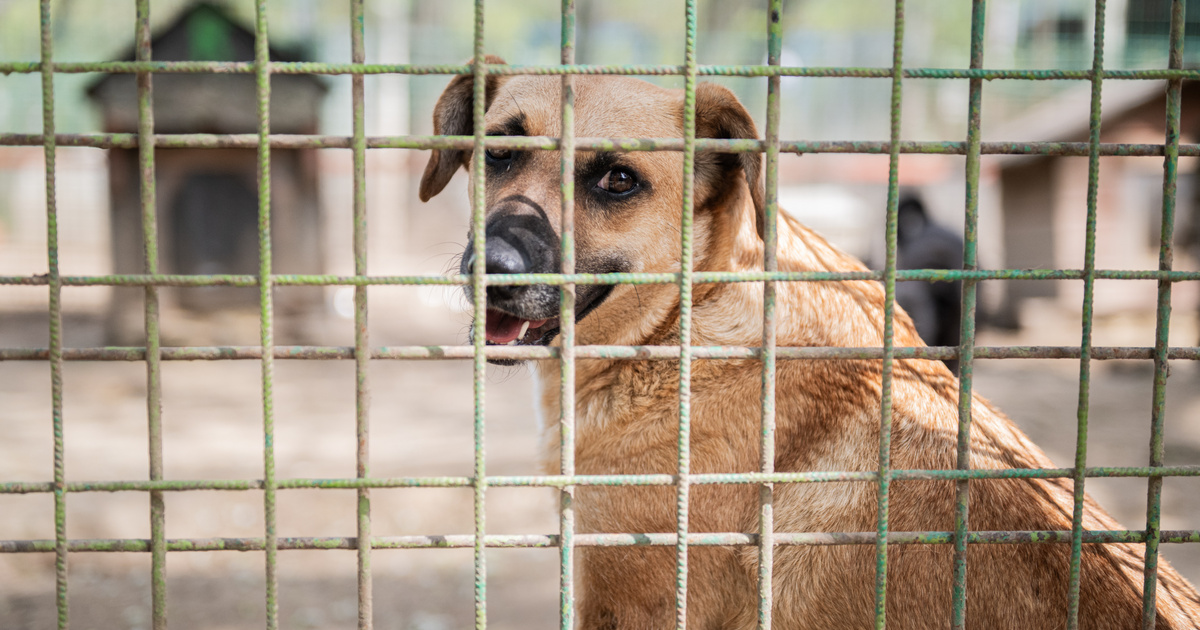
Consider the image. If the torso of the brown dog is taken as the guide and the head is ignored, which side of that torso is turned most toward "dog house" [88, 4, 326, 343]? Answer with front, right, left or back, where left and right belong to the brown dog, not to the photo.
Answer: right

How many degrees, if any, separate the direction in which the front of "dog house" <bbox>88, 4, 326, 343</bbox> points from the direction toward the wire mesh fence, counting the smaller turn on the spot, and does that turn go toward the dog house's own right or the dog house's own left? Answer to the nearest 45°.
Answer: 0° — it already faces it

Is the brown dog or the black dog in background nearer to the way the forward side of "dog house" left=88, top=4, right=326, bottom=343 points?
the brown dog

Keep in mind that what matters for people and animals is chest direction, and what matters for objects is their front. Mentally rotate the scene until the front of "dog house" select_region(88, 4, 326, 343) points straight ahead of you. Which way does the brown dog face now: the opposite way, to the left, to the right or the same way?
to the right

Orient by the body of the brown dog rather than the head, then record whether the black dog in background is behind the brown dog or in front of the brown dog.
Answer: behind

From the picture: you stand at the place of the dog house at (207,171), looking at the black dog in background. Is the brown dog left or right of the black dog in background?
right

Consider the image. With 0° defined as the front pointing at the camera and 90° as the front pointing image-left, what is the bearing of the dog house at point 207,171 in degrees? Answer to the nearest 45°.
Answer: approximately 0°

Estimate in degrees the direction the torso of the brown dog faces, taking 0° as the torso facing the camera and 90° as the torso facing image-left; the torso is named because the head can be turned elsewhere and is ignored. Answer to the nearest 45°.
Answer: approximately 45°

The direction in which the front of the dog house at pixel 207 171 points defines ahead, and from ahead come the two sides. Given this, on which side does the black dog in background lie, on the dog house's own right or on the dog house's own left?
on the dog house's own left
